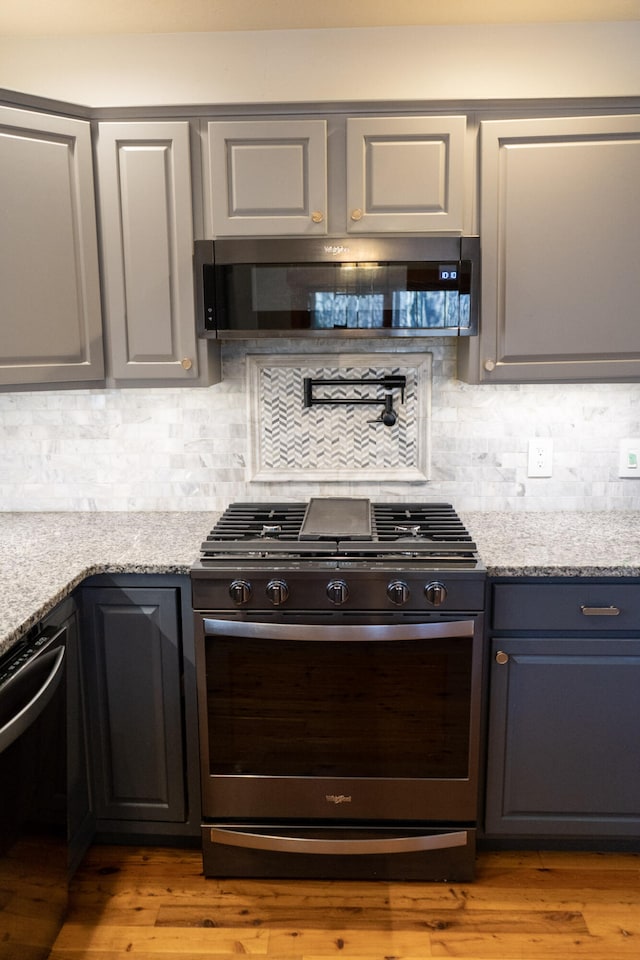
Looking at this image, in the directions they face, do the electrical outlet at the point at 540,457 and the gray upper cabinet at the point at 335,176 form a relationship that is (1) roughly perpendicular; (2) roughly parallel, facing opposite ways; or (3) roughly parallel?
roughly parallel

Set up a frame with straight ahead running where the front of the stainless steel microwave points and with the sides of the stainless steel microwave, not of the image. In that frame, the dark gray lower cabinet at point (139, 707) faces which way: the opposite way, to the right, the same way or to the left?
the same way

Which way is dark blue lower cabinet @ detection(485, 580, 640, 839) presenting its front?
toward the camera

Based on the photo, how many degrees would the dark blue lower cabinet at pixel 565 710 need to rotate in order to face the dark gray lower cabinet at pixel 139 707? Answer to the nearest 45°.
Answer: approximately 90° to its right

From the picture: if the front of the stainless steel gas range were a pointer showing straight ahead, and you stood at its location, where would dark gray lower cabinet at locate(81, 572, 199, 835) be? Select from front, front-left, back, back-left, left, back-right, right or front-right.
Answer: right

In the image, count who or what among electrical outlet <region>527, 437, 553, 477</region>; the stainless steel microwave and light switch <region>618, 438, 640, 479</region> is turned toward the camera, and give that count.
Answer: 3

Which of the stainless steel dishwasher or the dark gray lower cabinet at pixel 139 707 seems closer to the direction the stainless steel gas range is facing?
the stainless steel dishwasher

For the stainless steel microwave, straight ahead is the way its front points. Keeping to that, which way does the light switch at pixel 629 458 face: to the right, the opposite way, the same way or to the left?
the same way

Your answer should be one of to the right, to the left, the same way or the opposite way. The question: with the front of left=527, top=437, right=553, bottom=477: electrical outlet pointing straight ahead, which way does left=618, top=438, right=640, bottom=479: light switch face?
the same way

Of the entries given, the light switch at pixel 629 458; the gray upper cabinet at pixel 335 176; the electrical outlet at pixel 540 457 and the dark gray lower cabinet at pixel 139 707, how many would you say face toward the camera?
4

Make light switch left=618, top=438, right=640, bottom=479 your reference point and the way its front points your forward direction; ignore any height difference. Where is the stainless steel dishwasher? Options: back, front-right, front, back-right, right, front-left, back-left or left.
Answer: front-right

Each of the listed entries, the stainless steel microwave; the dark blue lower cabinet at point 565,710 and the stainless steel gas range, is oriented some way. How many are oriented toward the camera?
3

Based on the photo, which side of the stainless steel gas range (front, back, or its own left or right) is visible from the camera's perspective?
front

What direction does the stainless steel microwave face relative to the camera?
toward the camera

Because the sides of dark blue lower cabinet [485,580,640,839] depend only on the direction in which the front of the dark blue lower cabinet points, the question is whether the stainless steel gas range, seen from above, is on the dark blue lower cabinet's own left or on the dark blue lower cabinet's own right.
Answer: on the dark blue lower cabinet's own right
